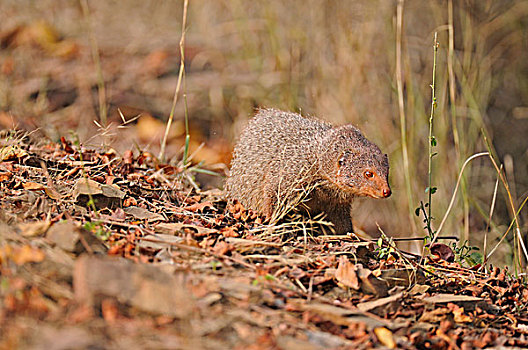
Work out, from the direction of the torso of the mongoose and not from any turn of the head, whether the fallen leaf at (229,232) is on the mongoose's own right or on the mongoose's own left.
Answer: on the mongoose's own right

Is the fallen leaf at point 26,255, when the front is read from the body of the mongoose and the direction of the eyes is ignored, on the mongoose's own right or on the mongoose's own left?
on the mongoose's own right

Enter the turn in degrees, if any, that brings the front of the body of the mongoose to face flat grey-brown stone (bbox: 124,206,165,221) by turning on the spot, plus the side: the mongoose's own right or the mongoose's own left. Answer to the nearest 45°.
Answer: approximately 135° to the mongoose's own right

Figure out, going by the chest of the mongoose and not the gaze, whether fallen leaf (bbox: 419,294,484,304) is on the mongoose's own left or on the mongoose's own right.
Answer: on the mongoose's own right

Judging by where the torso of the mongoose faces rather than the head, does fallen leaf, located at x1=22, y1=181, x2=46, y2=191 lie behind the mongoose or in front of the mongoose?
behind

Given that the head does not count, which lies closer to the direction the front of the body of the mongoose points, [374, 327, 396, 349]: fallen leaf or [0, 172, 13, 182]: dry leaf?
the fallen leaf

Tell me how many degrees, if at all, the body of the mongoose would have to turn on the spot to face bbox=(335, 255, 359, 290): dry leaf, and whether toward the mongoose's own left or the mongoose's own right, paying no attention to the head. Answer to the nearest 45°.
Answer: approximately 90° to the mongoose's own right

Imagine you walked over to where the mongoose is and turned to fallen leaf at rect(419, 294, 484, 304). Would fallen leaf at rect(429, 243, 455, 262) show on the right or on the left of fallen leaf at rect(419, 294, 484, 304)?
left

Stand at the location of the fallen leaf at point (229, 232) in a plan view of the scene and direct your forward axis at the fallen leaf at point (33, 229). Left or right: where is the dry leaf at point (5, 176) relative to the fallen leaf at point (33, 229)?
right

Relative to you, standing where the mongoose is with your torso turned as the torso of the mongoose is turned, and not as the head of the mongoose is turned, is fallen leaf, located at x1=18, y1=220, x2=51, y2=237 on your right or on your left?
on your right

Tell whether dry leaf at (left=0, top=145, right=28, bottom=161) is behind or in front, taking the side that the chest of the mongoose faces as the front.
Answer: behind

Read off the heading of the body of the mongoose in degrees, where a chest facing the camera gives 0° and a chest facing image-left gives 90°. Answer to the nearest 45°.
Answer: approximately 270°
